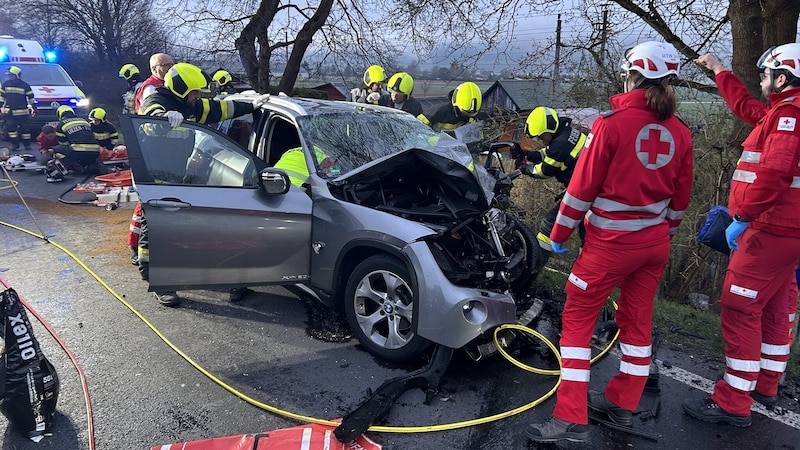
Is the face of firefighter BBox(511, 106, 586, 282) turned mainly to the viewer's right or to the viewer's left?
to the viewer's left

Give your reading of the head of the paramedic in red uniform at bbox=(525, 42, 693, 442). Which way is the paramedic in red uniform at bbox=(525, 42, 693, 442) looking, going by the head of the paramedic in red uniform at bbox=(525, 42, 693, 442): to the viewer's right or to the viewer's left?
to the viewer's left

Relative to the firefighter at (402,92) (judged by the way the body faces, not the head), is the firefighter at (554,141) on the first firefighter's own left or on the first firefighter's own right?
on the first firefighter's own left

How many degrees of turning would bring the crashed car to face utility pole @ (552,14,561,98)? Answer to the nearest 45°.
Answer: approximately 90° to its left

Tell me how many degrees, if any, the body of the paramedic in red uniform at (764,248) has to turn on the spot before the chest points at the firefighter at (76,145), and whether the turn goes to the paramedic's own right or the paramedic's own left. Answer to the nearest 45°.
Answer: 0° — they already face them

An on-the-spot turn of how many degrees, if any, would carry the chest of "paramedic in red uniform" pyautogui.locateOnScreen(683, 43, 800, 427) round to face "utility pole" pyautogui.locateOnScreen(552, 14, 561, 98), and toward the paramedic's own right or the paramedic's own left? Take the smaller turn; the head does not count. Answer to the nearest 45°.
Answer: approximately 45° to the paramedic's own right

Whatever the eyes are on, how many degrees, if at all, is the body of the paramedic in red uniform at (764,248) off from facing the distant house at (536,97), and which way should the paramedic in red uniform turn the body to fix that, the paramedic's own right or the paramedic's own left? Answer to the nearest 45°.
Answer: approximately 45° to the paramedic's own right
